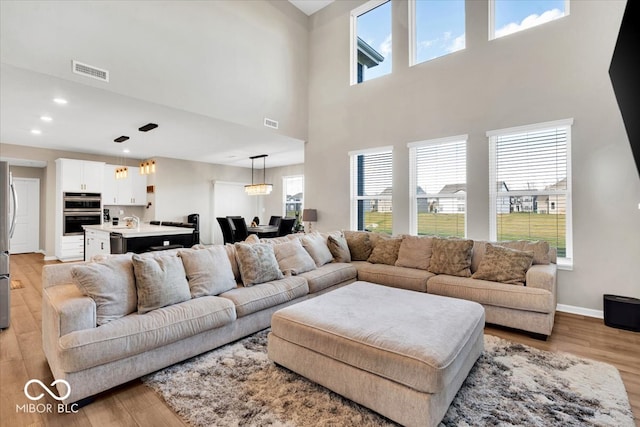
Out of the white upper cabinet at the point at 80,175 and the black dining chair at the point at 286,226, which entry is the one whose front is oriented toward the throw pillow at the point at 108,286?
the white upper cabinet

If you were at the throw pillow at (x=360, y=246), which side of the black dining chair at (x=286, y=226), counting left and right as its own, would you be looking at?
back

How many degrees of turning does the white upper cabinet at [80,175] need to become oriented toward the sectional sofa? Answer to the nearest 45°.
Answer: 0° — it already faces it

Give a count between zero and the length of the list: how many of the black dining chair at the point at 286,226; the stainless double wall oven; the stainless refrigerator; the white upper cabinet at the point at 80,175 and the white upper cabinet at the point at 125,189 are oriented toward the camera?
3

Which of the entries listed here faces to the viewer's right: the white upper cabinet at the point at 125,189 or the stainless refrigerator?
the stainless refrigerator

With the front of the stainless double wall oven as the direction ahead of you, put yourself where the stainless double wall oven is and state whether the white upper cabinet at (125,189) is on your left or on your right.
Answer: on your left

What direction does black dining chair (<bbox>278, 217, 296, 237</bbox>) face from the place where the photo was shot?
facing away from the viewer and to the left of the viewer

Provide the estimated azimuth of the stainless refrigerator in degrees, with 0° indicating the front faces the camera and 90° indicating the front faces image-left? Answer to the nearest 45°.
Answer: approximately 270°
